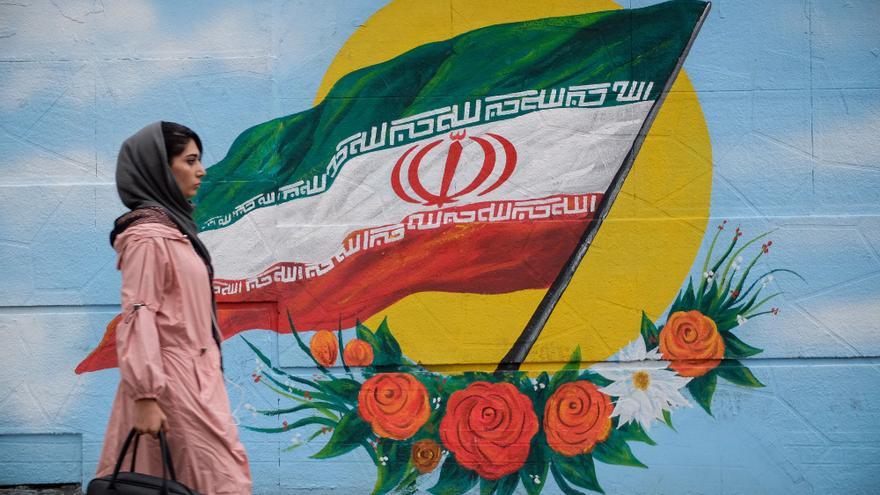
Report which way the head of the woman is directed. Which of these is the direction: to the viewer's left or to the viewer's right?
to the viewer's right

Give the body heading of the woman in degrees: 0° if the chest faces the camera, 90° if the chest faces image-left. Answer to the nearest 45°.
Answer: approximately 270°
